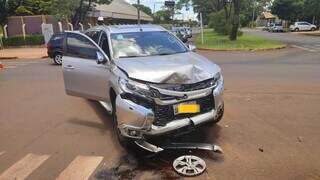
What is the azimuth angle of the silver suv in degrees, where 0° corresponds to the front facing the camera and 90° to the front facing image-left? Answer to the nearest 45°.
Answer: approximately 315°

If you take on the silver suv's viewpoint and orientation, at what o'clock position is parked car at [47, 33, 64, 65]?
The parked car is roughly at 7 o'clock from the silver suv.

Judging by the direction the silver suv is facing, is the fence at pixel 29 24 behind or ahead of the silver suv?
behind

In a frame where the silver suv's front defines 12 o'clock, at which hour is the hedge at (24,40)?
The hedge is roughly at 7 o'clock from the silver suv.

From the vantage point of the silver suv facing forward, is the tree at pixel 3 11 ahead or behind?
behind
